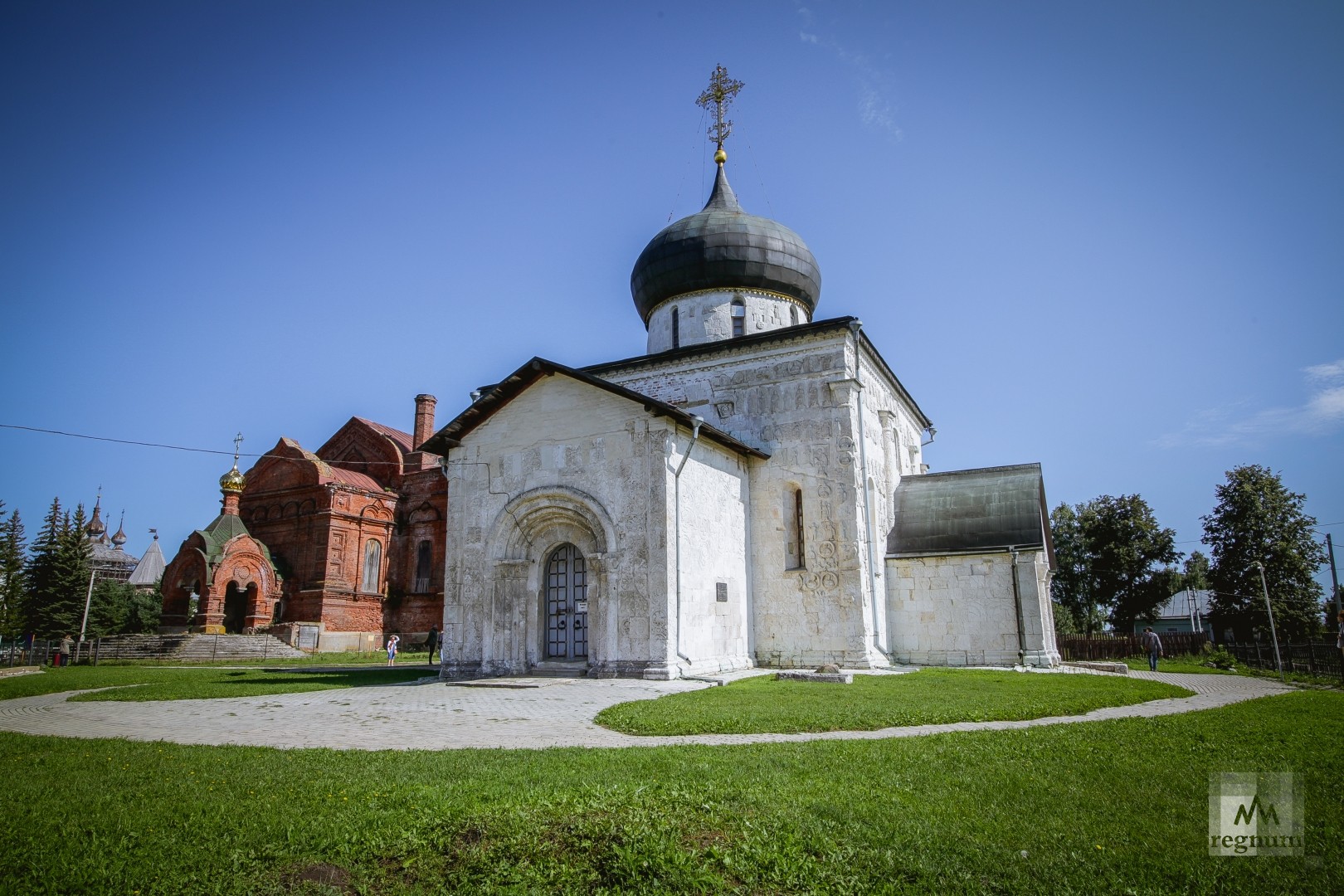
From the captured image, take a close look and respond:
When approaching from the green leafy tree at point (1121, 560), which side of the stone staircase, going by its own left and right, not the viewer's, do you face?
left

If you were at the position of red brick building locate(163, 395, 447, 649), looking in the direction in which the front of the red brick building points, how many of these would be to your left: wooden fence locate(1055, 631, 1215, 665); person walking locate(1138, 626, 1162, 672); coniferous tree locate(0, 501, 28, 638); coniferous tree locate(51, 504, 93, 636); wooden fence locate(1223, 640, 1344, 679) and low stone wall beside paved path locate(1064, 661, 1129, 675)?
4

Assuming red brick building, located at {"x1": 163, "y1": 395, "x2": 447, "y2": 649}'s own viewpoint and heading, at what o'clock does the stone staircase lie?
The stone staircase is roughly at 12 o'clock from the red brick building.

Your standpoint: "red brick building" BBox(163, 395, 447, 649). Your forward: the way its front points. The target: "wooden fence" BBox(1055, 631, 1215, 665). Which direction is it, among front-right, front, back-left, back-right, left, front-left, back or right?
left

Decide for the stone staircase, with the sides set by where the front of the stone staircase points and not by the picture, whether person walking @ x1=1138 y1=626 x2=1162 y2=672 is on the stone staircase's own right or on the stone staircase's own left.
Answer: on the stone staircase's own left

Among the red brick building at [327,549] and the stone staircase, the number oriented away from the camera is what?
0

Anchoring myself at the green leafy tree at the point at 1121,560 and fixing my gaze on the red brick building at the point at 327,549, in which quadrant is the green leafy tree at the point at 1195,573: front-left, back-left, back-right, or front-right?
back-right

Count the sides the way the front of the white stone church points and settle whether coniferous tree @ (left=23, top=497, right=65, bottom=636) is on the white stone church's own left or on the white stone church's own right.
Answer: on the white stone church's own right

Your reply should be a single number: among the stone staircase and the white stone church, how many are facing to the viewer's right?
0

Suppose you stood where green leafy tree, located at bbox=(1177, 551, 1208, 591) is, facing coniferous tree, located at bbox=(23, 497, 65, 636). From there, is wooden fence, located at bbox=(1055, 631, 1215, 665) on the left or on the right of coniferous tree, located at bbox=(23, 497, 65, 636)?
left

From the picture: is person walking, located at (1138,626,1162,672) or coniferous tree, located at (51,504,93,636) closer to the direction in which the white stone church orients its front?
the coniferous tree

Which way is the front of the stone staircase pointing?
toward the camera

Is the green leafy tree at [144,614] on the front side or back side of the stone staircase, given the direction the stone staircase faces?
on the back side

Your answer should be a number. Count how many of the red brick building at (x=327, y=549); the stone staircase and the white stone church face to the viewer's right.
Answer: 0

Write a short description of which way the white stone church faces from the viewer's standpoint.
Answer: facing the viewer and to the left of the viewer

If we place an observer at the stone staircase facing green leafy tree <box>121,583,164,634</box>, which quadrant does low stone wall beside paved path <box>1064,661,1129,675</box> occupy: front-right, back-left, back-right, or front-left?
back-right
